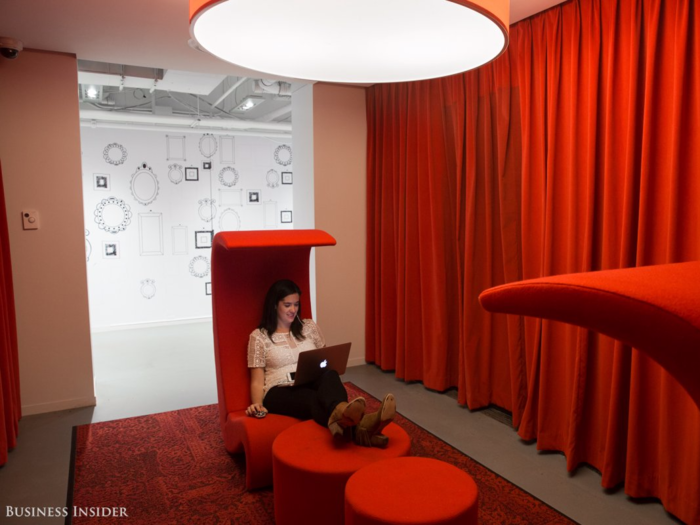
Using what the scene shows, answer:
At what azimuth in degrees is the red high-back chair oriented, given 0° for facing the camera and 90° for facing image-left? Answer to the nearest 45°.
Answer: approximately 315°

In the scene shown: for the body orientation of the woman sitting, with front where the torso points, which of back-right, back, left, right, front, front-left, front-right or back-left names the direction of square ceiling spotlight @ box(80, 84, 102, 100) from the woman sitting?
back

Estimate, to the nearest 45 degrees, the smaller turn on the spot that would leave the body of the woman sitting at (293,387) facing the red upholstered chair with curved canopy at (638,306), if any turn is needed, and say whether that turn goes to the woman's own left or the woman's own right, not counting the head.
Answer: approximately 45° to the woman's own right

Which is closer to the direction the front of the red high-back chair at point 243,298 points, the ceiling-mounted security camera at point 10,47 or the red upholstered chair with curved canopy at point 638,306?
the red upholstered chair with curved canopy
